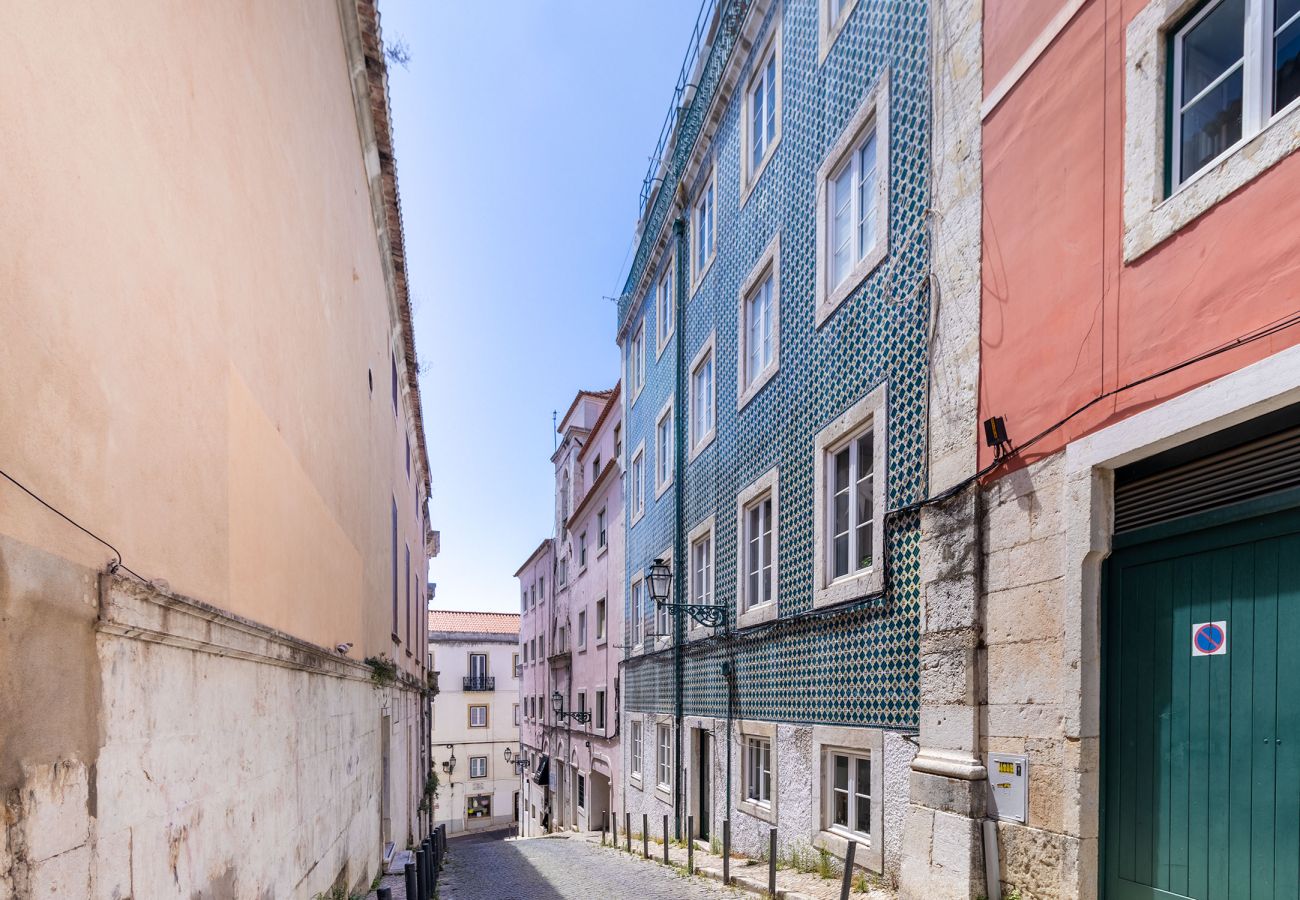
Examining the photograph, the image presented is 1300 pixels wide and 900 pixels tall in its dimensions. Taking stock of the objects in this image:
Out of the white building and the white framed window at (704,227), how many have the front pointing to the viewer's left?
1

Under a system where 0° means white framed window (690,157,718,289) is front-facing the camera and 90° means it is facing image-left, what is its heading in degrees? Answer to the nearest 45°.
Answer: approximately 90°

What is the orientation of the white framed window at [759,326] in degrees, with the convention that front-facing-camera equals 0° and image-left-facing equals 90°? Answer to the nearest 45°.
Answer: approximately 45°

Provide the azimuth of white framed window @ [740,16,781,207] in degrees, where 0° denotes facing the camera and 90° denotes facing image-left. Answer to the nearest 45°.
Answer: approximately 45°

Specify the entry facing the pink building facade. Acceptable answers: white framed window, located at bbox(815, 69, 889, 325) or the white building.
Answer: the white building

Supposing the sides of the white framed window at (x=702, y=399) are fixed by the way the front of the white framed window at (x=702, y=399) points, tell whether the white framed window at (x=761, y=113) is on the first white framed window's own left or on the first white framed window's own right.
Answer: on the first white framed window's own left
